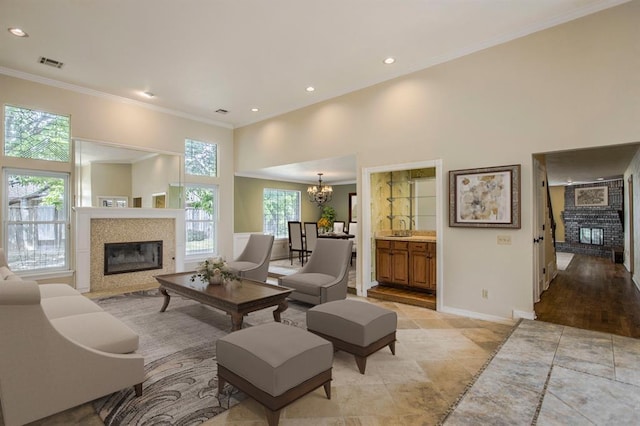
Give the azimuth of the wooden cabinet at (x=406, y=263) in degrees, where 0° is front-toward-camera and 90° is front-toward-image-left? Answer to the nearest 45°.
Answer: approximately 45°

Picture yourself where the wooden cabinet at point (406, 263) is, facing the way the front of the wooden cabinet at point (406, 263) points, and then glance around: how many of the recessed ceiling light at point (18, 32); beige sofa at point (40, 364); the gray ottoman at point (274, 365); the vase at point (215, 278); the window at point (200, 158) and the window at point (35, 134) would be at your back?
0

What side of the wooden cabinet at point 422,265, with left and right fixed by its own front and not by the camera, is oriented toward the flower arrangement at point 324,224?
right

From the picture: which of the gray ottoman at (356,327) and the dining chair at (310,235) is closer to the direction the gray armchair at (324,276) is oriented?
the gray ottoman

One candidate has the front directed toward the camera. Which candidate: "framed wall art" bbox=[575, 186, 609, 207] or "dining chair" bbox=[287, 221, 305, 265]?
the framed wall art

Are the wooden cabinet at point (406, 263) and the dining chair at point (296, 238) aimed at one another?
no

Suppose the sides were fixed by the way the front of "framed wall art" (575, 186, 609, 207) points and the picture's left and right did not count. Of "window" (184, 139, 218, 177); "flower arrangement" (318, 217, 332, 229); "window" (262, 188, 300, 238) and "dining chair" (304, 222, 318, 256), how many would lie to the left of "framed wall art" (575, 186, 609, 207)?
0

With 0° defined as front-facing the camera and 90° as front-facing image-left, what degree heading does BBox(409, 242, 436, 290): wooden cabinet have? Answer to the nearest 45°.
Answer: approximately 45°

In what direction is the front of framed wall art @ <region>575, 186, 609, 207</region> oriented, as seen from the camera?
facing the viewer

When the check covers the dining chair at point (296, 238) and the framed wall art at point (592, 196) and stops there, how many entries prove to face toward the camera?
1

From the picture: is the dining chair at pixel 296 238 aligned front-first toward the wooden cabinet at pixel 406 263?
no

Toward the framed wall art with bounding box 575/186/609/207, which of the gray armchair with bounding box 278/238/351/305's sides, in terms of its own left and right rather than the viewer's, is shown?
back

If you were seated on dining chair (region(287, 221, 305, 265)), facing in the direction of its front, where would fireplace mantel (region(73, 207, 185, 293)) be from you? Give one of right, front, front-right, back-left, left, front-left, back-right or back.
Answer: back

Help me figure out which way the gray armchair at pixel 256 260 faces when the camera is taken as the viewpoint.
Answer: facing the viewer and to the left of the viewer

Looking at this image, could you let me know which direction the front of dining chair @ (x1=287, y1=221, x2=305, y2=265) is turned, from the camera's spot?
facing away from the viewer and to the right of the viewer

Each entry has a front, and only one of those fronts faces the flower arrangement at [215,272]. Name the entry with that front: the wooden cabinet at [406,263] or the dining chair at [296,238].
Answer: the wooden cabinet

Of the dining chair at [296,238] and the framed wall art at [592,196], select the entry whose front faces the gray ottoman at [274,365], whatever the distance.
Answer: the framed wall art

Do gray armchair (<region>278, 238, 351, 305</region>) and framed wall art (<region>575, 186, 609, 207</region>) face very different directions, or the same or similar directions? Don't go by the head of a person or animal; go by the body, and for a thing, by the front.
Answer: same or similar directions
